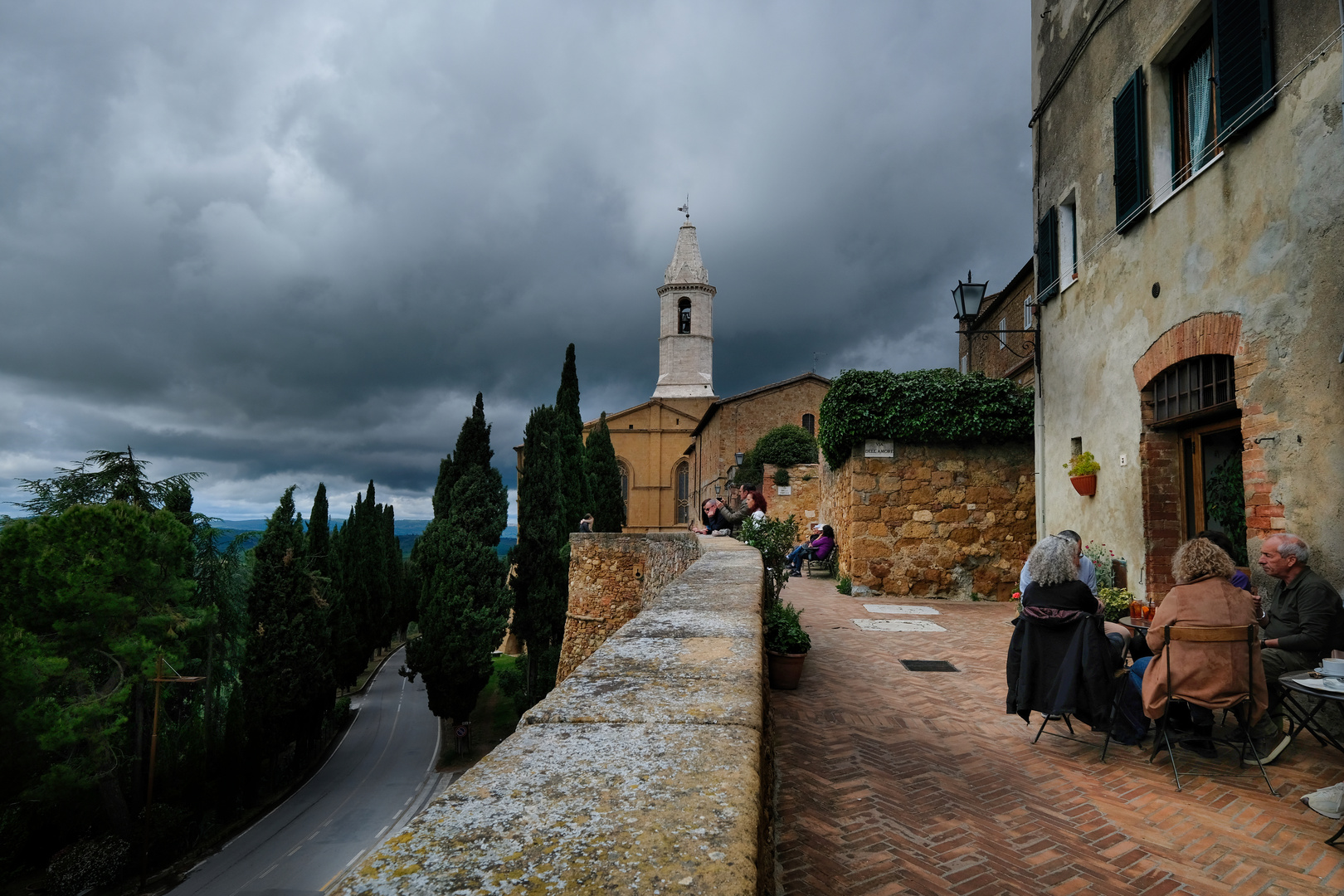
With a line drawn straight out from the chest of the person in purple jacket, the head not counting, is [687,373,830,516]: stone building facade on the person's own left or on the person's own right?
on the person's own right

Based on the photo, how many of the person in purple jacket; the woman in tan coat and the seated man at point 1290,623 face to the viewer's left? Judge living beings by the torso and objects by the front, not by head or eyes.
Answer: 2

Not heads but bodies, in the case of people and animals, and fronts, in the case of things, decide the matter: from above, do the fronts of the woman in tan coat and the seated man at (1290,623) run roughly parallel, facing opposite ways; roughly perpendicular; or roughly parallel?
roughly perpendicular

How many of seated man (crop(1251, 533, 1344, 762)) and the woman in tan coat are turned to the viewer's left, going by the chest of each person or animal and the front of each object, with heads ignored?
1

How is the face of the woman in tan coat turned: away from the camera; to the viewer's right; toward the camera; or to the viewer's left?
away from the camera

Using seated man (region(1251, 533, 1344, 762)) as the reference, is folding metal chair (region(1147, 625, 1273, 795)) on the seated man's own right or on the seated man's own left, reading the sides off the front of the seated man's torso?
on the seated man's own left

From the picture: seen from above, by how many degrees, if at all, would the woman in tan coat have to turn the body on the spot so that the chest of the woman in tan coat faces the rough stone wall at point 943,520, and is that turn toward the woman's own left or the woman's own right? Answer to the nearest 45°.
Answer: approximately 45° to the woman's own left

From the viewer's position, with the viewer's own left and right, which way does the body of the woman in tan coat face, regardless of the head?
facing away from the viewer

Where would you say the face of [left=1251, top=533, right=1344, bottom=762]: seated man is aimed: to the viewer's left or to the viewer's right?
to the viewer's left

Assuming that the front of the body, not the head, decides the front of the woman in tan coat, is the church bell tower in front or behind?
in front

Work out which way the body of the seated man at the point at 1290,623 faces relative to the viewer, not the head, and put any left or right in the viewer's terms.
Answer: facing to the left of the viewer

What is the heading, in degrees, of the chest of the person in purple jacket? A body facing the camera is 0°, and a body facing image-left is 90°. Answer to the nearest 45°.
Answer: approximately 90°

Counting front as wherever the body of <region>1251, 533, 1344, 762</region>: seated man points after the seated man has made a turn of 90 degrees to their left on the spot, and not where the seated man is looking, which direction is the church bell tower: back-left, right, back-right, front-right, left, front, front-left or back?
back-right

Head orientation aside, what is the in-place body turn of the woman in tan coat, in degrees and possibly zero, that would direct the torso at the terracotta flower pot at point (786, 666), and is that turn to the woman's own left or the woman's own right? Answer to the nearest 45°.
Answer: approximately 90° to the woman's own left
